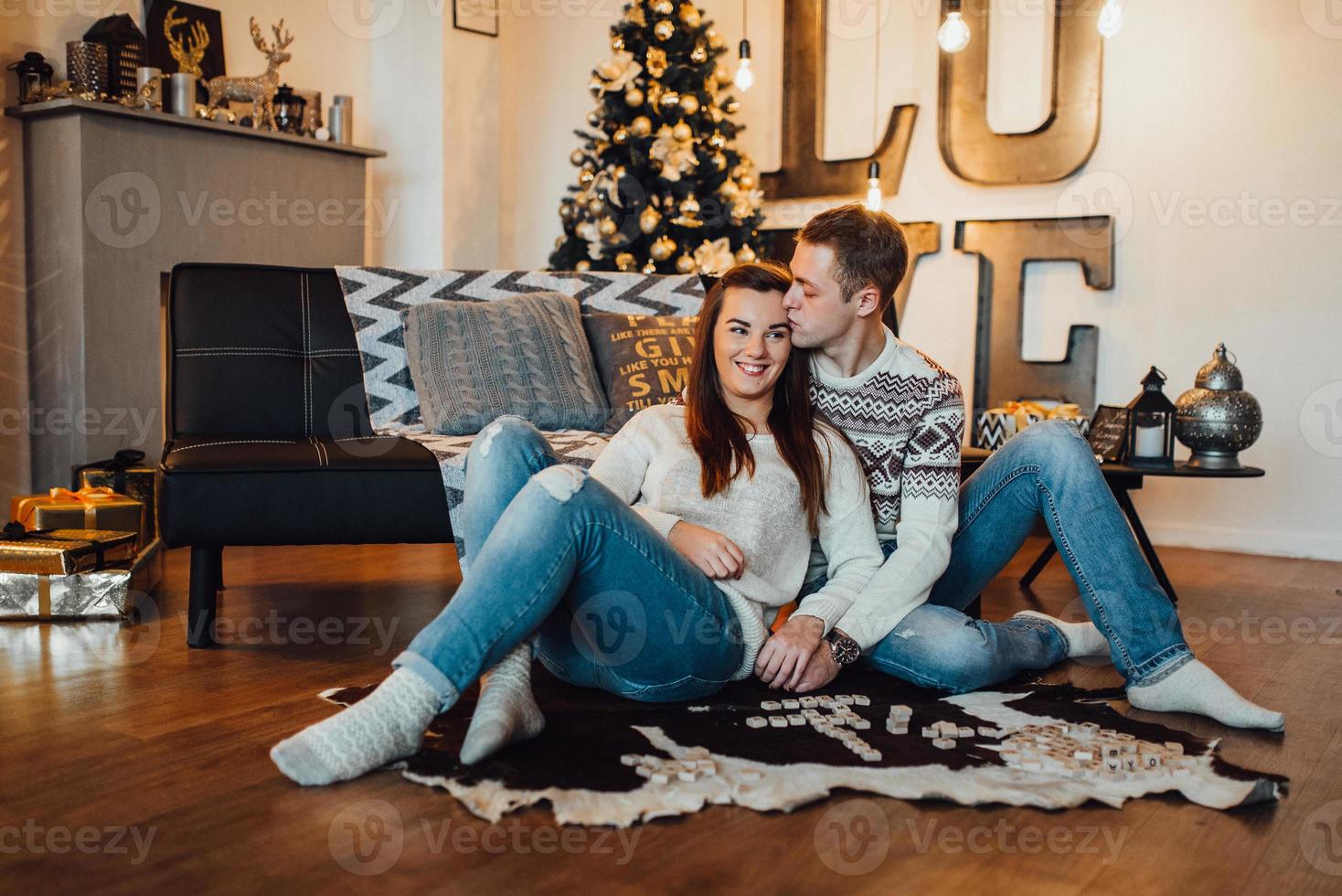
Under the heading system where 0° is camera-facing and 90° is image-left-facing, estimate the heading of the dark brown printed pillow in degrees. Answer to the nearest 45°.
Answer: approximately 0°

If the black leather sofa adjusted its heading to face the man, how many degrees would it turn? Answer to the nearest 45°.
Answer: approximately 45° to its left

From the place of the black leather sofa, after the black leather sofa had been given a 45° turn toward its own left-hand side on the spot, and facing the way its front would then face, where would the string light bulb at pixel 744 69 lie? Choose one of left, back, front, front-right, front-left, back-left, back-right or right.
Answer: left

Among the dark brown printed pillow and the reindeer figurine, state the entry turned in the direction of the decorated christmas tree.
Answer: the reindeer figurine

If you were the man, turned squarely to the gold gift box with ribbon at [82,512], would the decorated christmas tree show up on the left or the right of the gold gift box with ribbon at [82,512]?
right

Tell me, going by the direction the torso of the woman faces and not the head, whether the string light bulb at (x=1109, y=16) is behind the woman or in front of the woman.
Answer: behind

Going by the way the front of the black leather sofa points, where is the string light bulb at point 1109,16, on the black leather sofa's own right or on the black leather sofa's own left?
on the black leather sofa's own left

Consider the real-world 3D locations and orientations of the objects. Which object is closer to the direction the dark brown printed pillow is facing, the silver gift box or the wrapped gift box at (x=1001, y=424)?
the silver gift box

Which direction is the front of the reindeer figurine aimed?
to the viewer's right

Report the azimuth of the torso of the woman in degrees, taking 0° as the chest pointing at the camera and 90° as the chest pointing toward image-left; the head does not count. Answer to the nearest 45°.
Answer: approximately 45°
